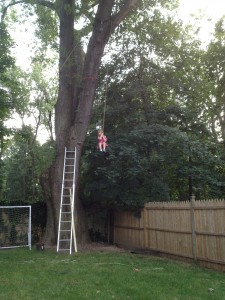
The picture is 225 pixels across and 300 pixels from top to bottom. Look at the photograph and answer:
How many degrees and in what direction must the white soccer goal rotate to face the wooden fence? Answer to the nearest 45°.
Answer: approximately 45° to its left

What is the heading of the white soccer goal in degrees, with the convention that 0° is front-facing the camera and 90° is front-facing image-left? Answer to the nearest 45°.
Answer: approximately 0°

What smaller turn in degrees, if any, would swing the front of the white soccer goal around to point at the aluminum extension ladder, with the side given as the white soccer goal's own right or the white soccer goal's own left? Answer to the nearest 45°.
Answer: approximately 45° to the white soccer goal's own left
